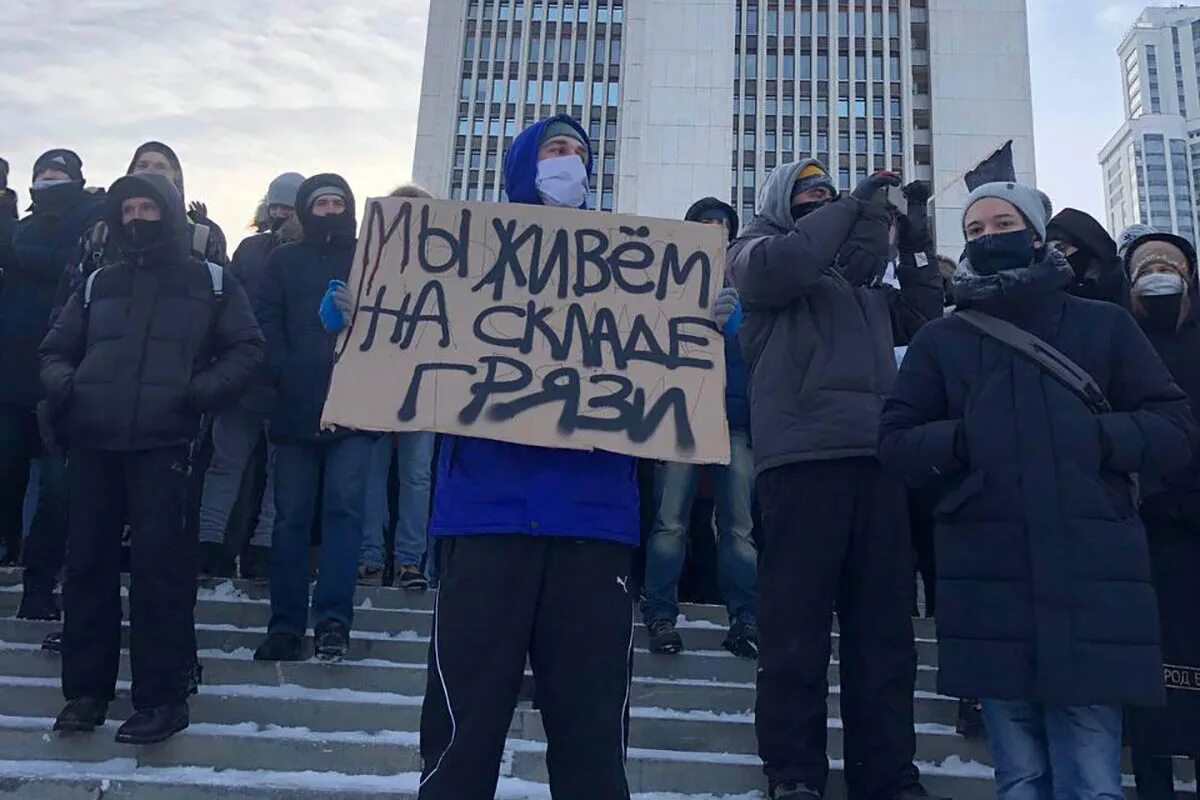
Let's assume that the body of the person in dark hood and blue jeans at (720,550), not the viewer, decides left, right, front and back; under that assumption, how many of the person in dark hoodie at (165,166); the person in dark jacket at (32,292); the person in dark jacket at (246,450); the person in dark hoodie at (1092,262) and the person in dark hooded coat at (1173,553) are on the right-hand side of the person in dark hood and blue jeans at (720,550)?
3

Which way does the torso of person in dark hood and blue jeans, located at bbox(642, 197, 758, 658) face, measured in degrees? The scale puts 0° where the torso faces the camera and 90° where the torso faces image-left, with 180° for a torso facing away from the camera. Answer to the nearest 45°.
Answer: approximately 0°

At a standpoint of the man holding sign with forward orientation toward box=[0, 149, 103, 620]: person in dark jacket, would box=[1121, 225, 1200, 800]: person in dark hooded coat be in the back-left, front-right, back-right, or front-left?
back-right

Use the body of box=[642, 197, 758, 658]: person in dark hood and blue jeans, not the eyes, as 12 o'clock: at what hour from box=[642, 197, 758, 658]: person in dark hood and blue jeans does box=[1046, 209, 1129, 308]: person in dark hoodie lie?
box=[1046, 209, 1129, 308]: person in dark hoodie is roughly at 10 o'clock from box=[642, 197, 758, 658]: person in dark hood and blue jeans.

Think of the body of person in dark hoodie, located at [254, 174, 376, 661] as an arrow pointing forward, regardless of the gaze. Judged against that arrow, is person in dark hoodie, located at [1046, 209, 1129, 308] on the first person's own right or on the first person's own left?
on the first person's own left

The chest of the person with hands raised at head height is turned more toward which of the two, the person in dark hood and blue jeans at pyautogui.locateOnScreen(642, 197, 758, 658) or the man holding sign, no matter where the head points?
the man holding sign

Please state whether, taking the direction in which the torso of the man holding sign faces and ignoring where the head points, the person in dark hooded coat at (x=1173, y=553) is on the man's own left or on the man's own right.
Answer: on the man's own left

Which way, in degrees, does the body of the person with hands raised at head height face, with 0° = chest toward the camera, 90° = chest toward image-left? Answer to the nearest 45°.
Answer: approximately 315°

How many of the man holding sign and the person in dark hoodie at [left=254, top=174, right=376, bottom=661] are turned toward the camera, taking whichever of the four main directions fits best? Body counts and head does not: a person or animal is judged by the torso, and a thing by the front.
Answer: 2

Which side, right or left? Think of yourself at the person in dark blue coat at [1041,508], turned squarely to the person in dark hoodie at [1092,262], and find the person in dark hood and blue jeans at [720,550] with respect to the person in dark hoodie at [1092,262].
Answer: left

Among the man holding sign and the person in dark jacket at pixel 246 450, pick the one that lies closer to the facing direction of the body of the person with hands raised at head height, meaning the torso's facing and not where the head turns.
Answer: the man holding sign
